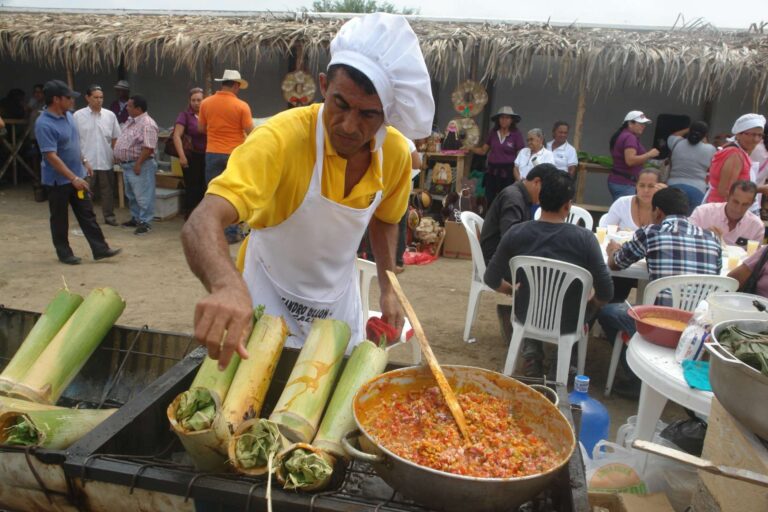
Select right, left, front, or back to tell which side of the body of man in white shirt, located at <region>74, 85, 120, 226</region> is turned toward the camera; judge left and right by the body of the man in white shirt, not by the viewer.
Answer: front

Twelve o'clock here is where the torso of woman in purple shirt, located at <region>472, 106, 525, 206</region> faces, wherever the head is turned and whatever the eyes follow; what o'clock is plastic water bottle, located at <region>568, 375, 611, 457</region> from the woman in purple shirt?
The plastic water bottle is roughly at 12 o'clock from the woman in purple shirt.

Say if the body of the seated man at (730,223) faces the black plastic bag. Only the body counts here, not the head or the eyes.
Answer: yes

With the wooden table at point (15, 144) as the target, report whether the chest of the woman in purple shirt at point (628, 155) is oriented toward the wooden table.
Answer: no

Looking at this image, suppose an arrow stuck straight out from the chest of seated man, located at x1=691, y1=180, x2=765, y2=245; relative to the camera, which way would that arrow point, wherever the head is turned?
toward the camera

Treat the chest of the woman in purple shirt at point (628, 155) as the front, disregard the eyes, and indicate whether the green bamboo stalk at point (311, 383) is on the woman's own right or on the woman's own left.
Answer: on the woman's own right

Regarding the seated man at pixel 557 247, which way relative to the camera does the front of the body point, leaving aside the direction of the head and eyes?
away from the camera

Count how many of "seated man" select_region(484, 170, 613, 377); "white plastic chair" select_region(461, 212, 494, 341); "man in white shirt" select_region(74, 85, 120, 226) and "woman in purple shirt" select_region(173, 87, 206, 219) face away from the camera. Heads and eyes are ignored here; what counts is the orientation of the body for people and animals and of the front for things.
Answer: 1

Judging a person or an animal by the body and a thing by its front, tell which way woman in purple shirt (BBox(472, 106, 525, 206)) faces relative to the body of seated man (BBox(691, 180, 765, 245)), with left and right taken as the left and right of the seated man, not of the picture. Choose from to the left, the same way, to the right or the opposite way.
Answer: the same way

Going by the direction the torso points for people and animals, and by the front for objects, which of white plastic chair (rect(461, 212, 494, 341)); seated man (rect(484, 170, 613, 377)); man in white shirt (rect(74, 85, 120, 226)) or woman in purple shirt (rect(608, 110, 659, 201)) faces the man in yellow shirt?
the man in white shirt

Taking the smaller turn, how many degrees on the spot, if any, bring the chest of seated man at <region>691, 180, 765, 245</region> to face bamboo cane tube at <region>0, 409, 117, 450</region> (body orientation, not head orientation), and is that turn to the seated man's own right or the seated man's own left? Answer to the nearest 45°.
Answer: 0° — they already face it

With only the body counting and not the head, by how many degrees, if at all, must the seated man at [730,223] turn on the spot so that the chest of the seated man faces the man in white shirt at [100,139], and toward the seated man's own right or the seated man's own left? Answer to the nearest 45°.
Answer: approximately 90° to the seated man's own right

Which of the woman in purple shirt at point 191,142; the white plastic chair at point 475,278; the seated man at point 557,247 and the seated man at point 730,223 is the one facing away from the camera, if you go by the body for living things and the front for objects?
the seated man at point 557,247

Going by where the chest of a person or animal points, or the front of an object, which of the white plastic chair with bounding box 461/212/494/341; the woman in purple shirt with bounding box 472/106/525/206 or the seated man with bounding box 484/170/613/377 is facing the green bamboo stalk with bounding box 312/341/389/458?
the woman in purple shirt
